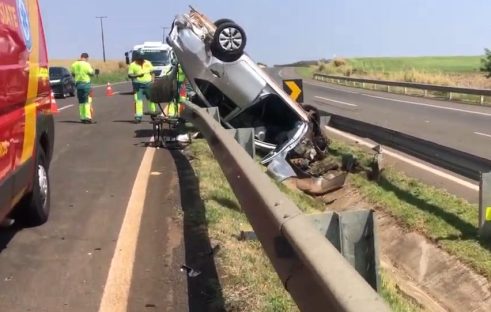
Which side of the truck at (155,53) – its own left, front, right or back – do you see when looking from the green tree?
left

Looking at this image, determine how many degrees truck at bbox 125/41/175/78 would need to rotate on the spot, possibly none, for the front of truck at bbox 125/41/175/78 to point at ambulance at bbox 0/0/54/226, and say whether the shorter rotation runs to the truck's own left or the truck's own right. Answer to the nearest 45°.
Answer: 0° — it already faces it

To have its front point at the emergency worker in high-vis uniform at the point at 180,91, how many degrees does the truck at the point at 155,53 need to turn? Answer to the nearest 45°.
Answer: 0° — it already faces them

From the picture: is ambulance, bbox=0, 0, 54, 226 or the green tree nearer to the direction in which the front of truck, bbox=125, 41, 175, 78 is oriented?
the ambulance

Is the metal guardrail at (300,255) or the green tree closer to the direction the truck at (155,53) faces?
the metal guardrail

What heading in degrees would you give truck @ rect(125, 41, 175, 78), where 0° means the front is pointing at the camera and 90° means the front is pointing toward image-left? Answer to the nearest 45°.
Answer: approximately 0°

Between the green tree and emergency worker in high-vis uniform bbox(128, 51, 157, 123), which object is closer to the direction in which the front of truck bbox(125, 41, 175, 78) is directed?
the emergency worker in high-vis uniform

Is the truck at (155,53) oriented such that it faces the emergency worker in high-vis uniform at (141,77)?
yes

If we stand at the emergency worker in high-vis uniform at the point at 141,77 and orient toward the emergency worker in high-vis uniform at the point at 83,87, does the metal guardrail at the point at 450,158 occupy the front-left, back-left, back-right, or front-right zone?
back-left
